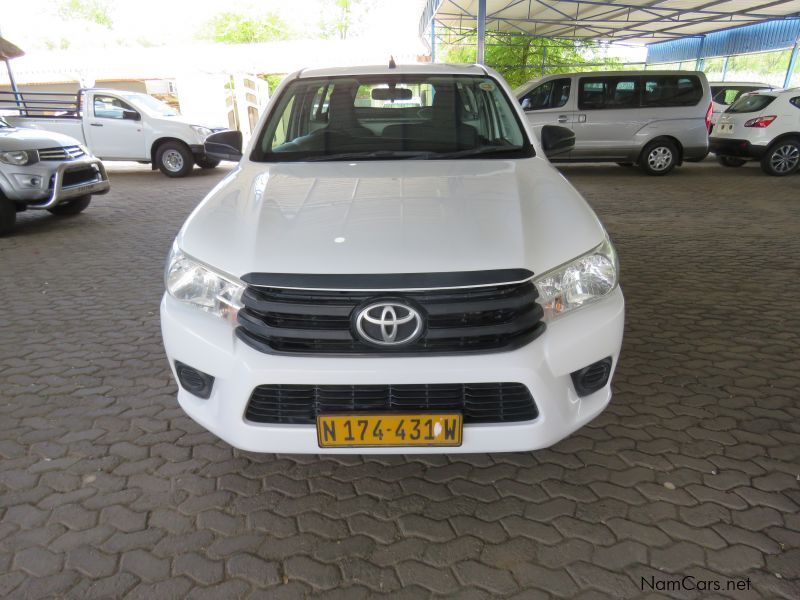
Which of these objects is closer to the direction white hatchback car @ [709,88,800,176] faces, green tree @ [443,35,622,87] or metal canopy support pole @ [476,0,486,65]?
the green tree

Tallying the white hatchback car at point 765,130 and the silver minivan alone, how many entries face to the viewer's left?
1

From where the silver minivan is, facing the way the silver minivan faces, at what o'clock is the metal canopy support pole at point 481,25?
The metal canopy support pole is roughly at 1 o'clock from the silver minivan.

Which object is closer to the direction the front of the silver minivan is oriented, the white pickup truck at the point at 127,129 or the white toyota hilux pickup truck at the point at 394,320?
the white pickup truck

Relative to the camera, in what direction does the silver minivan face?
facing to the left of the viewer

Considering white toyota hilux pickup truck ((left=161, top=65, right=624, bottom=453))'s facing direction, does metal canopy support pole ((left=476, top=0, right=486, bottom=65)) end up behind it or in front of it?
behind

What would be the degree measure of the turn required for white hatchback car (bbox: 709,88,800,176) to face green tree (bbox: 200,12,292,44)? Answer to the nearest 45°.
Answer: approximately 90° to its left

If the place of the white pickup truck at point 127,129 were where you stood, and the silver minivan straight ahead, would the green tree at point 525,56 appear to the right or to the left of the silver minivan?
left

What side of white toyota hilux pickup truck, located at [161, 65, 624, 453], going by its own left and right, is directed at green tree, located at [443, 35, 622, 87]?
back

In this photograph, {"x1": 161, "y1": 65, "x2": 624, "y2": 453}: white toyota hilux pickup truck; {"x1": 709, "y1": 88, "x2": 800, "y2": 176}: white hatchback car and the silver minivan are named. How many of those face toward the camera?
1

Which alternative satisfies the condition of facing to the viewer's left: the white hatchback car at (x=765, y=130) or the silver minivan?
the silver minivan

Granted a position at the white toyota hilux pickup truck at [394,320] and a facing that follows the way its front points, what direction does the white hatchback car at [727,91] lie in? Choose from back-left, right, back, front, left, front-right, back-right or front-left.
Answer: back-left

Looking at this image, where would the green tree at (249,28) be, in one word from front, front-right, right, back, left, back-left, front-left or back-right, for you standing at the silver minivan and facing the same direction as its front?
front-right

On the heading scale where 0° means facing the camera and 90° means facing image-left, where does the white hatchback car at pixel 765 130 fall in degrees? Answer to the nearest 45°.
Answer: approximately 225°

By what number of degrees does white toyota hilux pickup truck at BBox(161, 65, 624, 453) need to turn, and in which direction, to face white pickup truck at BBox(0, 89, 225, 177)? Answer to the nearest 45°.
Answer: approximately 135° to its right

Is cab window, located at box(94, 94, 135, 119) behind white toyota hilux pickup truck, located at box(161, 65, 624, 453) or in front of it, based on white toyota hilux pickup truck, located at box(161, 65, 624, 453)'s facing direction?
behind
